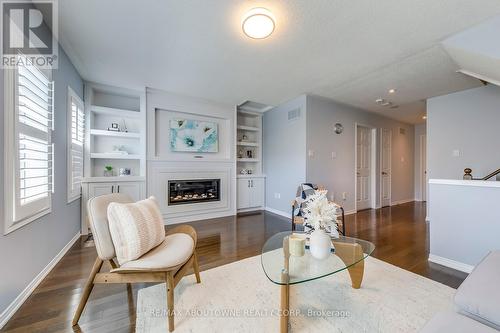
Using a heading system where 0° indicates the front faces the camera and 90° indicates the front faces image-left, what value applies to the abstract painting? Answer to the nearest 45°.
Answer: approximately 0°

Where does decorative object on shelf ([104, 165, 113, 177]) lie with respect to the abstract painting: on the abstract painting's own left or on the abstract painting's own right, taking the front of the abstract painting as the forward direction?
on the abstract painting's own right

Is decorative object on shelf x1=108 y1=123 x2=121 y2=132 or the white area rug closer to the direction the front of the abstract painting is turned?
the white area rug

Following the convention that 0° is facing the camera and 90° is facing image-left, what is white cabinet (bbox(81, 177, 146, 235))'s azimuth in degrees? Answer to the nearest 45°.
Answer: approximately 0°

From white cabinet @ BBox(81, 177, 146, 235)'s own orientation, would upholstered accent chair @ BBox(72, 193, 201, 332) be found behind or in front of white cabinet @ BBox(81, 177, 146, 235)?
in front

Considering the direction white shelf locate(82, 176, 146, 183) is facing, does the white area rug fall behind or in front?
in front

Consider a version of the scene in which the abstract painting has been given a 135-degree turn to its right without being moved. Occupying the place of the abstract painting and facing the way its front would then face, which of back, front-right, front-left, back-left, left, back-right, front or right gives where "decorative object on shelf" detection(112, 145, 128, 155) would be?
front-left

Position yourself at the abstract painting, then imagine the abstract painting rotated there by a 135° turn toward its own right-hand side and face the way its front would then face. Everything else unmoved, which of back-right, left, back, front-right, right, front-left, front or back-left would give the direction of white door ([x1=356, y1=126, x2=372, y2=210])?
back-right

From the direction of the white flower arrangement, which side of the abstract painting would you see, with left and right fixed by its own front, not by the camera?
front

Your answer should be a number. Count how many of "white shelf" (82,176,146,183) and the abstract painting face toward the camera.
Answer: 2

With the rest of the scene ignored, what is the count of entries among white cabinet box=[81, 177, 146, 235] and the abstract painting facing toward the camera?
2

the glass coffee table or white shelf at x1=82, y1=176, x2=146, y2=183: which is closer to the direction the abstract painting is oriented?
the glass coffee table
